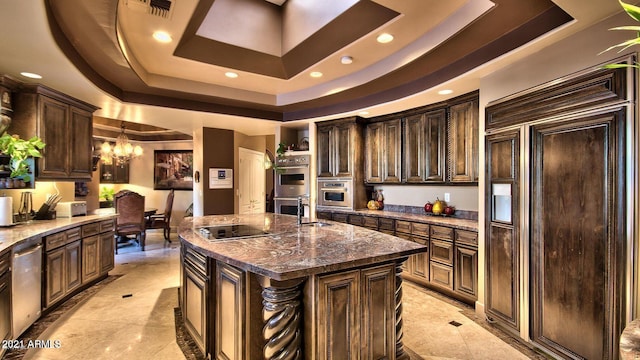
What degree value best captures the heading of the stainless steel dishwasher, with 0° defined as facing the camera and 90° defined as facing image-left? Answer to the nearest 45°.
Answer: approximately 315°

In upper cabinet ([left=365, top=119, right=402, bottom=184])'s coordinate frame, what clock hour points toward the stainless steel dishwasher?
The stainless steel dishwasher is roughly at 12 o'clock from the upper cabinet.

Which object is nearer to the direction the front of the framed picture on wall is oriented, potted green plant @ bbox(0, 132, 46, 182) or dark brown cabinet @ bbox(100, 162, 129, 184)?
the potted green plant

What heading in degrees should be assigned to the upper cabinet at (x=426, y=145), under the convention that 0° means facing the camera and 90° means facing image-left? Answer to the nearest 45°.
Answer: approximately 45°

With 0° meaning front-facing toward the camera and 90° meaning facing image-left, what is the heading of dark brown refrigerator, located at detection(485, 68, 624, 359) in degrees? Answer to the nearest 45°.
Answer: approximately 45°

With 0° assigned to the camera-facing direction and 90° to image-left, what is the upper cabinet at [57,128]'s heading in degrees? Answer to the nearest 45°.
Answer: approximately 315°

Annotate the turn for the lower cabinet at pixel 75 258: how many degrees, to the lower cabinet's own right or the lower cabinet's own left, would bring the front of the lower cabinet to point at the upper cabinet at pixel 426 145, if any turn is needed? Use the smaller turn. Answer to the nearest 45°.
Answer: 0° — it already faces it

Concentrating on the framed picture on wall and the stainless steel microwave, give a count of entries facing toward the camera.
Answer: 2

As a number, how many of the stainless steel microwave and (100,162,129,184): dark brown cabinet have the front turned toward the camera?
2

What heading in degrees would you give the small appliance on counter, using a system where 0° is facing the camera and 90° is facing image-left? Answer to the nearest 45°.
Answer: approximately 315°

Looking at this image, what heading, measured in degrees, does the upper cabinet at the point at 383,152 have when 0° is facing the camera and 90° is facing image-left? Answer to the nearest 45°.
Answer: approximately 45°

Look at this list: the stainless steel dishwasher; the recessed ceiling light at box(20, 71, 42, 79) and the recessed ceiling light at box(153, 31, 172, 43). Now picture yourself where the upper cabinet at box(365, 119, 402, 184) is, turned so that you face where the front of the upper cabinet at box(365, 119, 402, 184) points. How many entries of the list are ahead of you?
3
